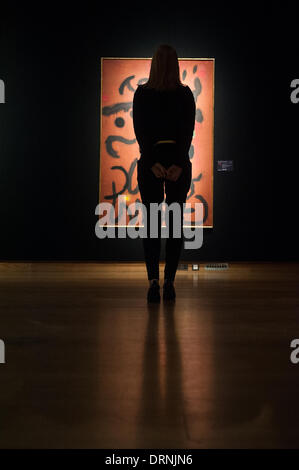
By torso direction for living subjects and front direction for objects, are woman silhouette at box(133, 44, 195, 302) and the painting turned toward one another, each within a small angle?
yes

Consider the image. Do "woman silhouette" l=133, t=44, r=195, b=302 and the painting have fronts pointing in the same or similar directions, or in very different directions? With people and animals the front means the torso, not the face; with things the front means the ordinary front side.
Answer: very different directions

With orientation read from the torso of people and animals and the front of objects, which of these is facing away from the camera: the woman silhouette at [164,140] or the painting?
the woman silhouette

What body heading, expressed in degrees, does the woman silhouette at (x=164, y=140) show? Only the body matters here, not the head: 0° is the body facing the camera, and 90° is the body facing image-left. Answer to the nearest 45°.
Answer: approximately 180°

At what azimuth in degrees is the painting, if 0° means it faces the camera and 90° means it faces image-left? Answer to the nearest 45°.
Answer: approximately 0°

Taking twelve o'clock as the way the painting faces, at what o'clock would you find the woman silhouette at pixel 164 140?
The woman silhouette is roughly at 12 o'clock from the painting.

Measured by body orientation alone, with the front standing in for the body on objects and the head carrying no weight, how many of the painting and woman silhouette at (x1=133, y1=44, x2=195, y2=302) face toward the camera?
1

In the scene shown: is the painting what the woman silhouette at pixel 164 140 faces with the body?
yes
